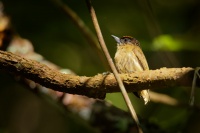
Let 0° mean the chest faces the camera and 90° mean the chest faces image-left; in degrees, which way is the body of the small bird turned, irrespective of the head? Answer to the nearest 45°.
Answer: approximately 45°
